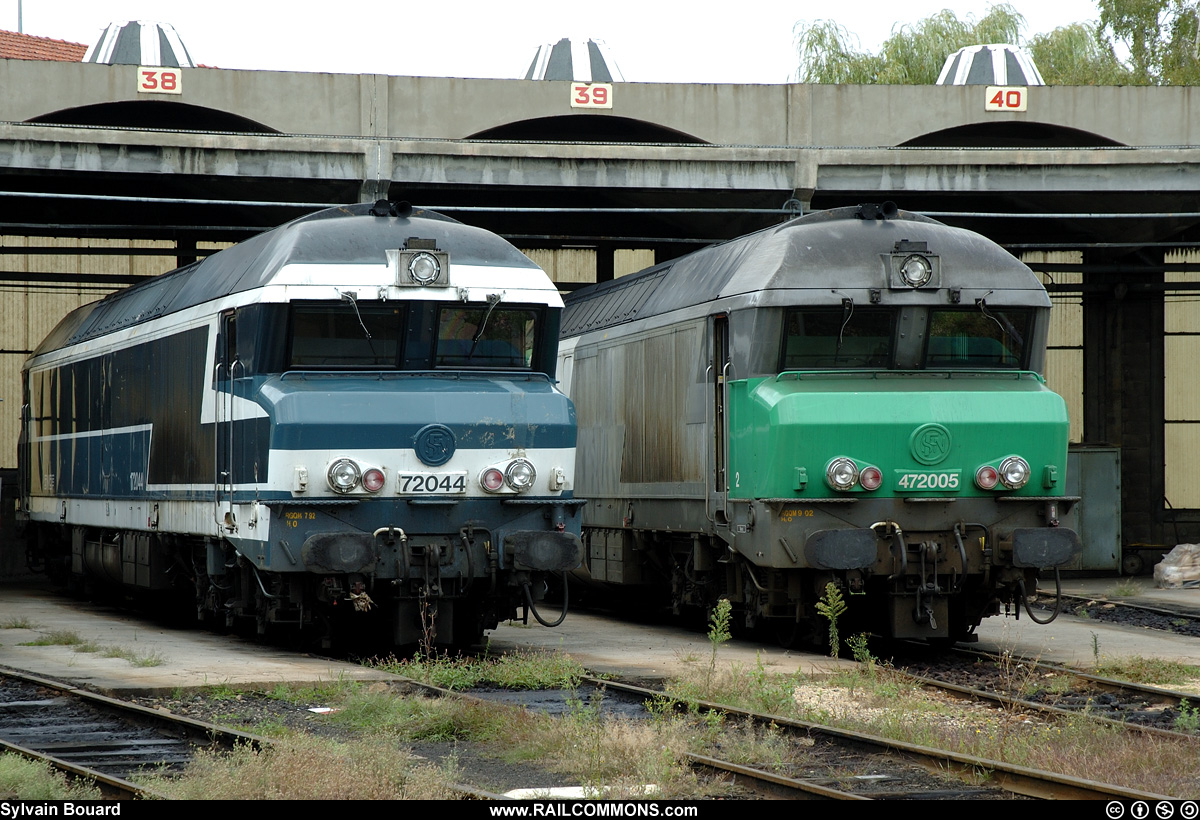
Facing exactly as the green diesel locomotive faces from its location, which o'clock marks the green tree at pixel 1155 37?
The green tree is roughly at 8 o'clock from the green diesel locomotive.

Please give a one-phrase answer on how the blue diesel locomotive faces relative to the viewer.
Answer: facing the viewer and to the right of the viewer

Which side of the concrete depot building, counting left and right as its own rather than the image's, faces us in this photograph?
front

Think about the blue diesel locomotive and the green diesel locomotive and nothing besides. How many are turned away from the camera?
0

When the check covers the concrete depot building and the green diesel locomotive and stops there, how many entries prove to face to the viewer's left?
0

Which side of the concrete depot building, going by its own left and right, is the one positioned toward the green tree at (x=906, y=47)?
back

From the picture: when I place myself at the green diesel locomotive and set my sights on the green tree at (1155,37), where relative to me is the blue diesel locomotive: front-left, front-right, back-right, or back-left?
back-left

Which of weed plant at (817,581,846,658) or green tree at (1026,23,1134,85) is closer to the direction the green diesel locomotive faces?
the weed plant

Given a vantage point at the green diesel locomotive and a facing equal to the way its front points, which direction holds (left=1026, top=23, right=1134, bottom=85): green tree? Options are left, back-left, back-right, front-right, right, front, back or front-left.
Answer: back-left

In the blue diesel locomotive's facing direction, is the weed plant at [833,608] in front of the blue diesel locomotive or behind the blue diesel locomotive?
in front

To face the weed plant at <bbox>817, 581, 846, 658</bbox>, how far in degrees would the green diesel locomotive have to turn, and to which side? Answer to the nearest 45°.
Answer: approximately 45° to its right
